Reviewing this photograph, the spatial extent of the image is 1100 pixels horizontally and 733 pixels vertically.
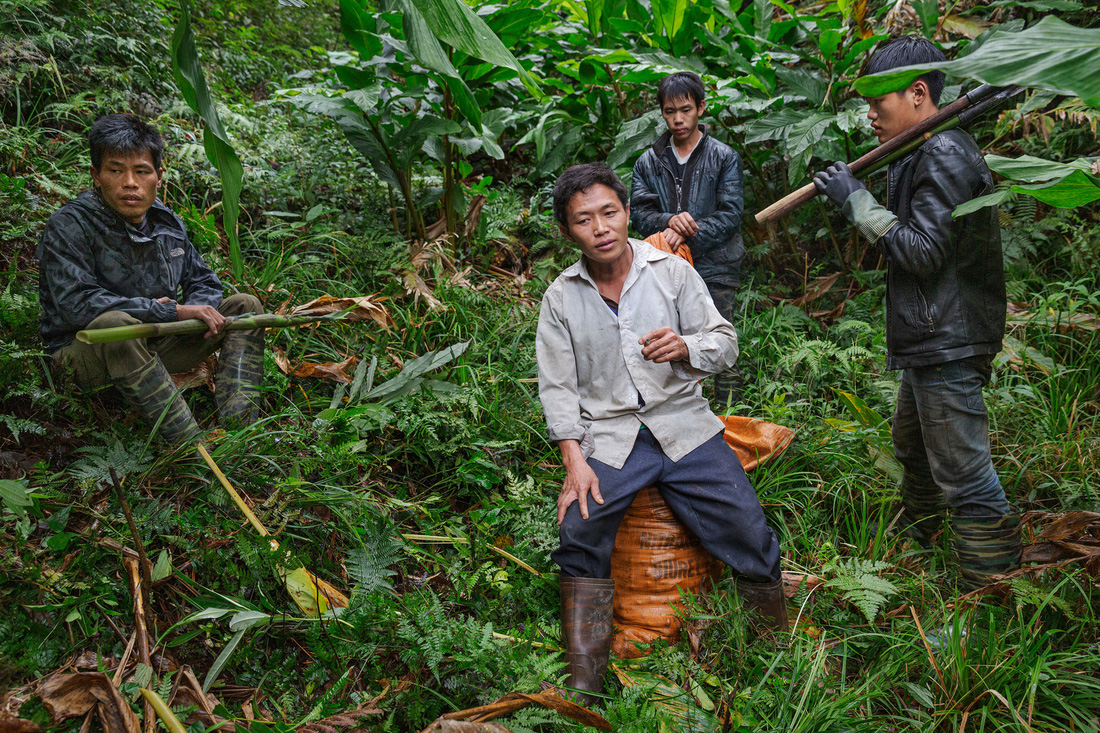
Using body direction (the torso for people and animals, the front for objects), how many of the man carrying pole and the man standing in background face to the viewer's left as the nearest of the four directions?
1

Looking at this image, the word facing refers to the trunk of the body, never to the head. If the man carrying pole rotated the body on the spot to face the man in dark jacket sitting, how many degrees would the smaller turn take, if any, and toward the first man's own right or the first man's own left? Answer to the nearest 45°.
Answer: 0° — they already face them

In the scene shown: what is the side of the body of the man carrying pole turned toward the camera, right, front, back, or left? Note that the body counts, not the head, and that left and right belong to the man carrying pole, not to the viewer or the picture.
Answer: left

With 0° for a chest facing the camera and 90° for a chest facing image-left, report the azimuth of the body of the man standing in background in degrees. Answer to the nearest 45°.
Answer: approximately 0°

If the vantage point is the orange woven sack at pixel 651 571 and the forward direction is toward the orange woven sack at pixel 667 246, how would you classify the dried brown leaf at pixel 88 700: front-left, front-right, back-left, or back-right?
back-left
